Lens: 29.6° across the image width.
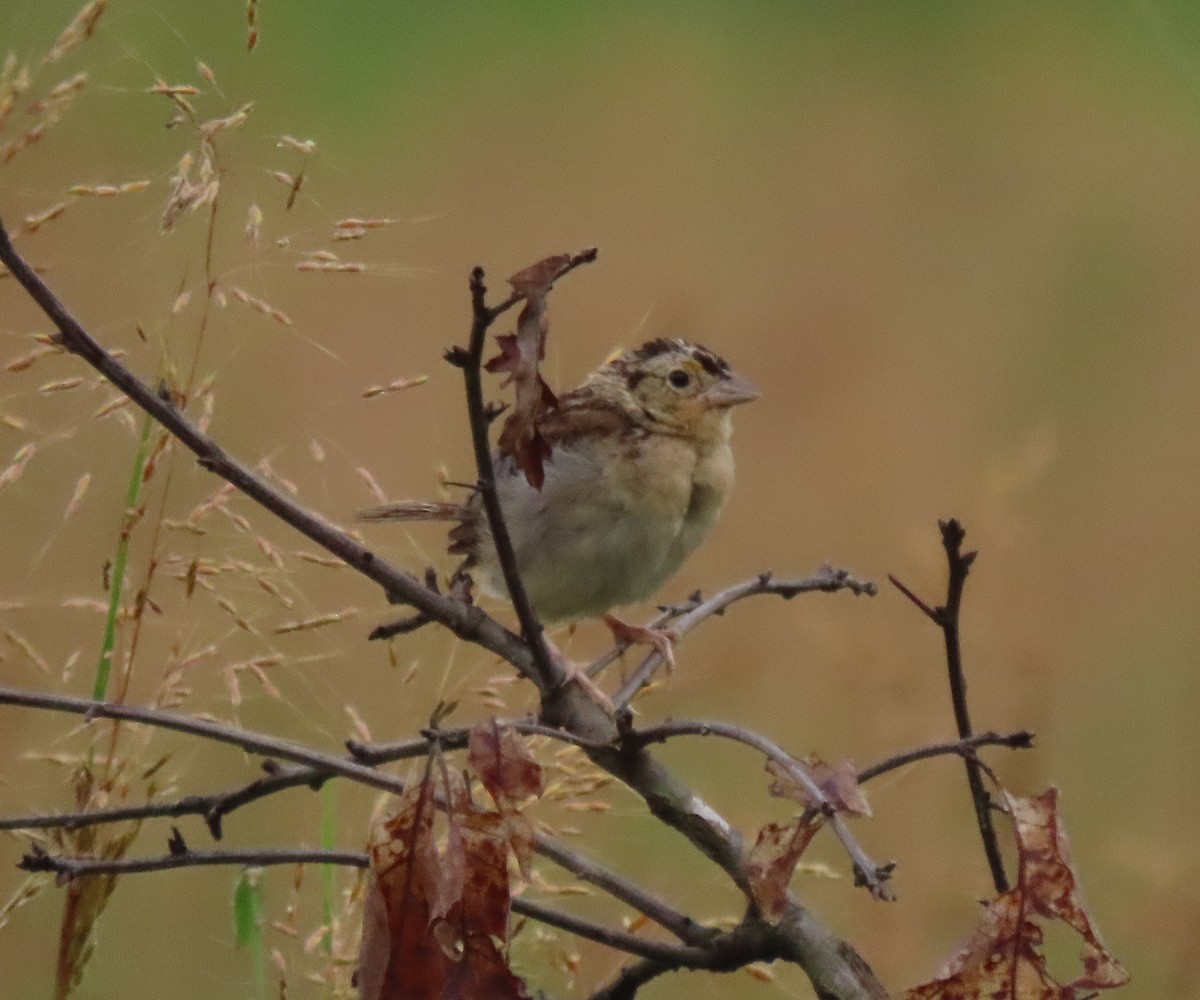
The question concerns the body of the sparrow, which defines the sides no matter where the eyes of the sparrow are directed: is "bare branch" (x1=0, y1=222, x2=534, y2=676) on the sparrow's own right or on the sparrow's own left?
on the sparrow's own right

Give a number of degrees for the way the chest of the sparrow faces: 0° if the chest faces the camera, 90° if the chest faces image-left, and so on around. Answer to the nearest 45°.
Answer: approximately 315°
